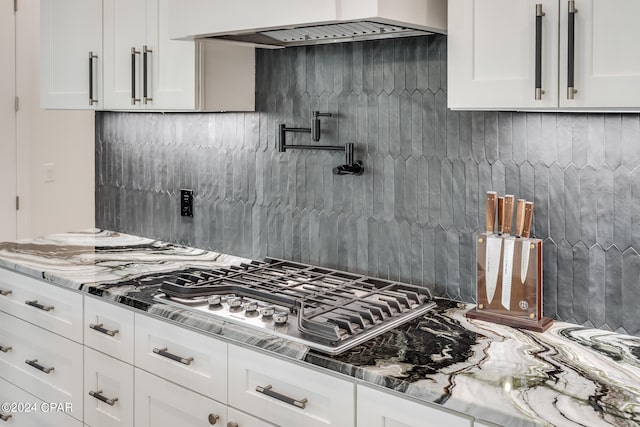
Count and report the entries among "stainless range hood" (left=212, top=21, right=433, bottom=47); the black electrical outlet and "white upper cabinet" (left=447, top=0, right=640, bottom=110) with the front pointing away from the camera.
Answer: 0

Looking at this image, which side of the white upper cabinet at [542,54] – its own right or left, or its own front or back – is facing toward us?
front

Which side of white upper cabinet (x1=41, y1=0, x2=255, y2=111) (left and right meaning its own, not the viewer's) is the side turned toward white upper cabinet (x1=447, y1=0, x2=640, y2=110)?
left

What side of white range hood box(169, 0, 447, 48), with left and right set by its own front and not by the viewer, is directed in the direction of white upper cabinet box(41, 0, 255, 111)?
right

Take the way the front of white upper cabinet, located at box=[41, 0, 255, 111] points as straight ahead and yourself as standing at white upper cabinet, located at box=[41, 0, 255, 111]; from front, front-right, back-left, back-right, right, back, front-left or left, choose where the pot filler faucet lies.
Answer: left

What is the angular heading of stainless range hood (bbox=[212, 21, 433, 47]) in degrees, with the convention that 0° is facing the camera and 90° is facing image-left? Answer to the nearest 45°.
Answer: approximately 45°

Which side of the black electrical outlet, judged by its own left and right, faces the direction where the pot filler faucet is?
left

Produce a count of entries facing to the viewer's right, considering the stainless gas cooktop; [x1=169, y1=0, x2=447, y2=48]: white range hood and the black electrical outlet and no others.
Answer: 0

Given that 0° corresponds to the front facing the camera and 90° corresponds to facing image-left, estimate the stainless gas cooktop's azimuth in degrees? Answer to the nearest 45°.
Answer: approximately 45°
